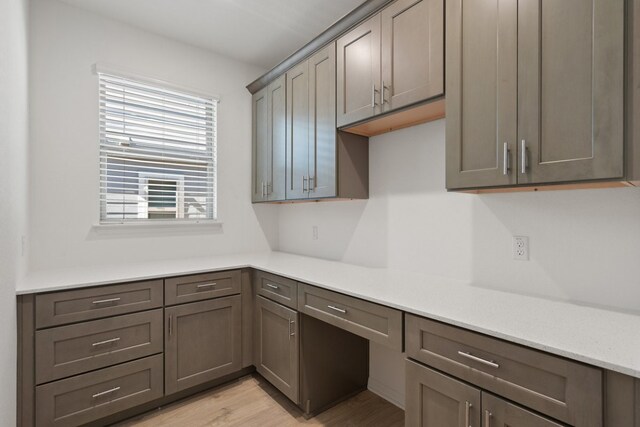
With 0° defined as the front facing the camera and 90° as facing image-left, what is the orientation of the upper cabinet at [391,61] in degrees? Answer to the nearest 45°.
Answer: approximately 45°

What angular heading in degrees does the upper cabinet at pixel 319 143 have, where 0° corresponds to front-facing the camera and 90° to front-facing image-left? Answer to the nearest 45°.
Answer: approximately 45°

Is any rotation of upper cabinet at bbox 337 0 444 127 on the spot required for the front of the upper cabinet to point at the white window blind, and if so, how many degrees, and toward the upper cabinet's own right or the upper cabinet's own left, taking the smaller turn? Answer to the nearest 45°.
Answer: approximately 45° to the upper cabinet's own right

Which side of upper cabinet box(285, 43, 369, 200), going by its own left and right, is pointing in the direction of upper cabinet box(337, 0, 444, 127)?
left

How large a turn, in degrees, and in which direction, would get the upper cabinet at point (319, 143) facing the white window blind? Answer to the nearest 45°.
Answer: approximately 45° to its right

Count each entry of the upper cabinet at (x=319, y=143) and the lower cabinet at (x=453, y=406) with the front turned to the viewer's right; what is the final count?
0

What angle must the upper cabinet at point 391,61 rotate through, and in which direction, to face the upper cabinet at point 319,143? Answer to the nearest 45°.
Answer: approximately 90° to its right
